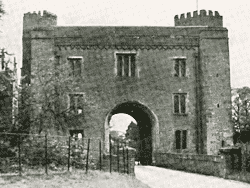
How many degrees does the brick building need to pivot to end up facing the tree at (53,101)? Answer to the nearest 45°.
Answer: approximately 45° to its right

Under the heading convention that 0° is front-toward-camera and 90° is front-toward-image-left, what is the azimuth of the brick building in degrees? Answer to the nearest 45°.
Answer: approximately 0°

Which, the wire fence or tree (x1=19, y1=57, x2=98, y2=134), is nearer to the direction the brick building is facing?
the wire fence

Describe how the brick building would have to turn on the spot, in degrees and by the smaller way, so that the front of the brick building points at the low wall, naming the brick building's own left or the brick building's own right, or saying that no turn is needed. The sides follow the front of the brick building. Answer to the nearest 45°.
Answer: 0° — it already faces it
